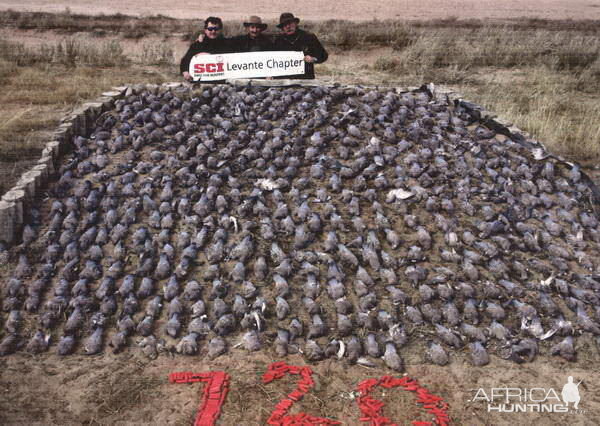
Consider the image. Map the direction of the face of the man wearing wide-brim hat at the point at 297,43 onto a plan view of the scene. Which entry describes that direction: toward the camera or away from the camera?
toward the camera

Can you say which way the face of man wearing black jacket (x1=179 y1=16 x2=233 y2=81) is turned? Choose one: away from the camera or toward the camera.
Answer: toward the camera

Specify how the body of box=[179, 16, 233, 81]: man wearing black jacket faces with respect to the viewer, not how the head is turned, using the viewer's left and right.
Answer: facing the viewer

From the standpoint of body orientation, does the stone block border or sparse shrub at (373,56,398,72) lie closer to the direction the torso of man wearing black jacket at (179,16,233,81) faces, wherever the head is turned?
the stone block border

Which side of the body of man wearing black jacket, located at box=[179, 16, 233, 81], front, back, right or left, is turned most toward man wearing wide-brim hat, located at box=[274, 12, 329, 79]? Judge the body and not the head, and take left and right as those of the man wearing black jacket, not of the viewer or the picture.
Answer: left

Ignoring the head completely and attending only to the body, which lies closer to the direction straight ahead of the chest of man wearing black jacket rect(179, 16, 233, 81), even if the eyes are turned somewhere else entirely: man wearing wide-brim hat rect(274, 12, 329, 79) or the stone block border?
the stone block border
